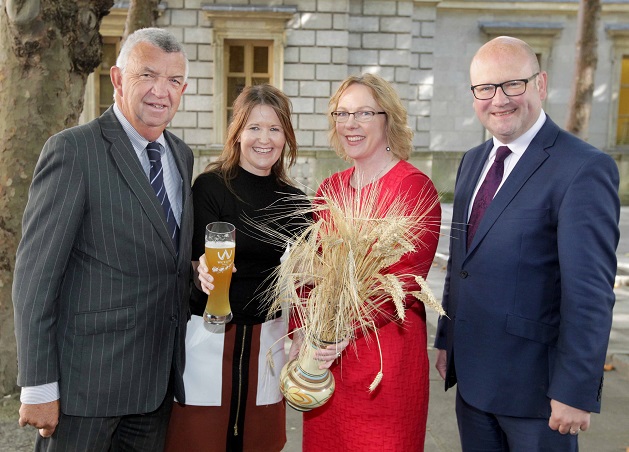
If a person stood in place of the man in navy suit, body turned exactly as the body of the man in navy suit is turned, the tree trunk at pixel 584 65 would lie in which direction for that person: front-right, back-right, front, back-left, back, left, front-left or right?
back-right

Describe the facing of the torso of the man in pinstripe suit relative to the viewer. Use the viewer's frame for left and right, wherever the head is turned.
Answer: facing the viewer and to the right of the viewer

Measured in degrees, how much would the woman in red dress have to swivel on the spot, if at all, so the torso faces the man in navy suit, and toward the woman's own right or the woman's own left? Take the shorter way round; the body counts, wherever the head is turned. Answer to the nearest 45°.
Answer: approximately 135° to the woman's own left

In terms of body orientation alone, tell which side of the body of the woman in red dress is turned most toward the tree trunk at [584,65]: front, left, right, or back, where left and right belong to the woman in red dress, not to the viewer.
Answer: back

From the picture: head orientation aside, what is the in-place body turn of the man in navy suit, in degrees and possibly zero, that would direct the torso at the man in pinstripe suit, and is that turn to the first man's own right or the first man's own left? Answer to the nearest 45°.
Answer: approximately 45° to the first man's own right

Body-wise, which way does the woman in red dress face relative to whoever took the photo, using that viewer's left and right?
facing the viewer and to the left of the viewer

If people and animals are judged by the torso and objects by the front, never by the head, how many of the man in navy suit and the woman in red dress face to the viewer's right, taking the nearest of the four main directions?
0

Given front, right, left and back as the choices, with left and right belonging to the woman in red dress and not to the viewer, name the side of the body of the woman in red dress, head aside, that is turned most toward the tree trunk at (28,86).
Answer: right

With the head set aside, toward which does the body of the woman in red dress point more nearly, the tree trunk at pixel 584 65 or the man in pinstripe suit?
the man in pinstripe suit

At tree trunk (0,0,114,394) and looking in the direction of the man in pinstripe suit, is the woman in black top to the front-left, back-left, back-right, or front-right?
front-left

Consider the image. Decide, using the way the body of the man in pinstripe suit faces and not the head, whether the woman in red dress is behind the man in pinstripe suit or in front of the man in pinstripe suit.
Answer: in front
